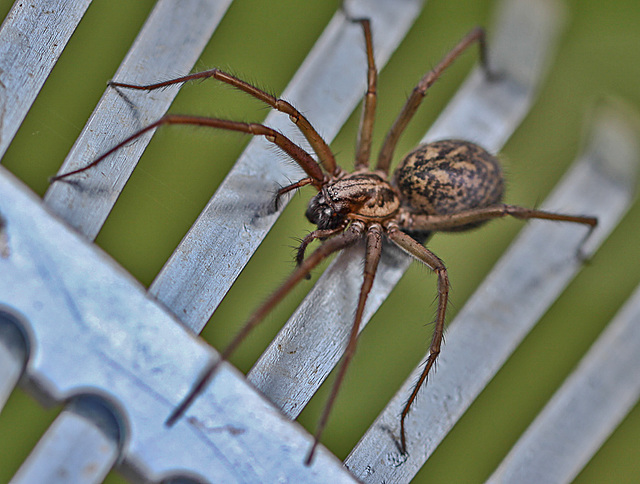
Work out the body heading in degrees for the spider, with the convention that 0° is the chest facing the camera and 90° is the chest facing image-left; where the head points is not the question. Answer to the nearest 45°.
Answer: approximately 45°

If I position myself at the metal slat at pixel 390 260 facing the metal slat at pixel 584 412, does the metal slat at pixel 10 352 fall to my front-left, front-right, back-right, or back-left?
back-right

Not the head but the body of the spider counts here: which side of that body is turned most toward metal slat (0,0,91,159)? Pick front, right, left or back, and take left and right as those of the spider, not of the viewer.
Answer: front
